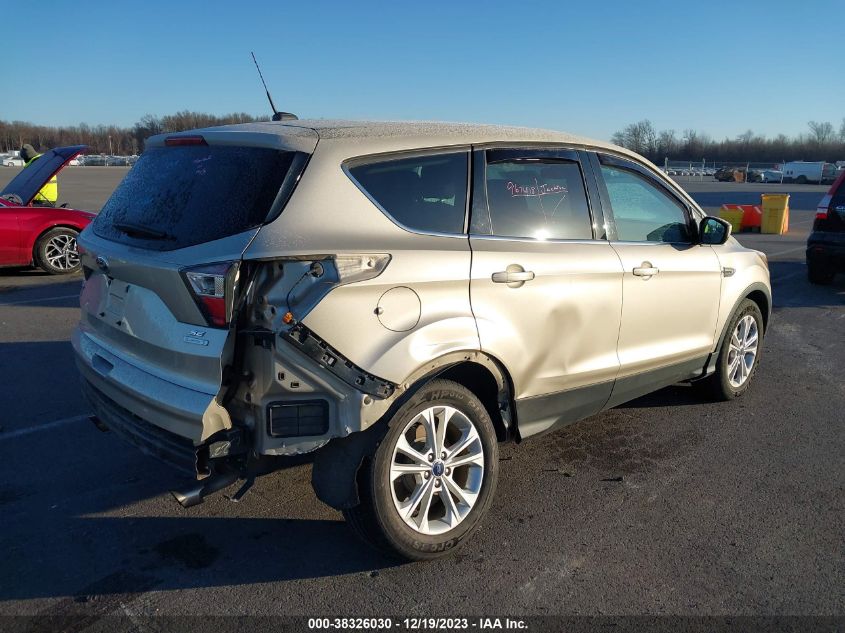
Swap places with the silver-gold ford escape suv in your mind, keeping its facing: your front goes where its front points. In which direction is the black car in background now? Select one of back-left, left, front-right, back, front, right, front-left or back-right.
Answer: front

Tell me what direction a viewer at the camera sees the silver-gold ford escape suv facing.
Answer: facing away from the viewer and to the right of the viewer

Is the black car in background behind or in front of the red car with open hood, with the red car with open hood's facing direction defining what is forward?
in front

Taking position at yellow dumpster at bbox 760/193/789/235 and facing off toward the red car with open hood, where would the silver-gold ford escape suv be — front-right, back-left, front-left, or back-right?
front-left

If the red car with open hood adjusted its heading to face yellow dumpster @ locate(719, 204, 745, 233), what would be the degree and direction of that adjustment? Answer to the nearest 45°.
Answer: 0° — it already faces it

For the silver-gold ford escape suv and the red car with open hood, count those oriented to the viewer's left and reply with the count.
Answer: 0

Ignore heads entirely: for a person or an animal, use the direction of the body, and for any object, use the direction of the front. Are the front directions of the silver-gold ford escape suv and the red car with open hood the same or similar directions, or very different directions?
same or similar directions

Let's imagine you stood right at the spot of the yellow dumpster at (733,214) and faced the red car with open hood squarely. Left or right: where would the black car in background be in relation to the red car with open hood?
left

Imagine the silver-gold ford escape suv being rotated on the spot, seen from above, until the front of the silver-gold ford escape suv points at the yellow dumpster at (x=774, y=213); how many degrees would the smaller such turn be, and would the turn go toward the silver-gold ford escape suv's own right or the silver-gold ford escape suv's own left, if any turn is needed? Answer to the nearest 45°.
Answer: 0° — it already faces it

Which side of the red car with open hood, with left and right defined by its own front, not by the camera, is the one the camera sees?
right

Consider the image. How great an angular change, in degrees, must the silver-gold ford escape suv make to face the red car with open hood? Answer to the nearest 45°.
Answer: approximately 90° to its left
